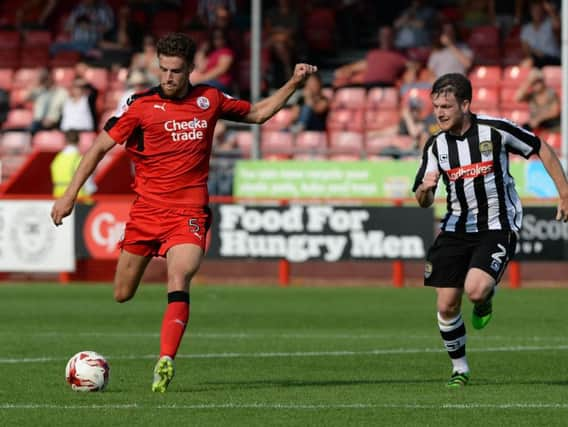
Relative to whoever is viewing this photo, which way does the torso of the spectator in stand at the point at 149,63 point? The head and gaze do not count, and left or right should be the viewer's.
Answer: facing the viewer

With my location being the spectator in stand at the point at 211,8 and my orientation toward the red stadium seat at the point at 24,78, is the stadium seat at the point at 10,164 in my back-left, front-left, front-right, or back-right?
front-left

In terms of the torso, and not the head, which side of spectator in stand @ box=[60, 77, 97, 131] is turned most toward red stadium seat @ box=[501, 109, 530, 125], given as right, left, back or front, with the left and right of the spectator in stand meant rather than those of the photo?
left

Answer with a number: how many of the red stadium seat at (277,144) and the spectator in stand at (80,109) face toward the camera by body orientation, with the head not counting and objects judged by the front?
2

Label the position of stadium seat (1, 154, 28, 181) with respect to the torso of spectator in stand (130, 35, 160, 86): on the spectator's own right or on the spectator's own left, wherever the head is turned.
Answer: on the spectator's own right

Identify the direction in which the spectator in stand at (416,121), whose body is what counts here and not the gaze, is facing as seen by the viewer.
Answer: toward the camera

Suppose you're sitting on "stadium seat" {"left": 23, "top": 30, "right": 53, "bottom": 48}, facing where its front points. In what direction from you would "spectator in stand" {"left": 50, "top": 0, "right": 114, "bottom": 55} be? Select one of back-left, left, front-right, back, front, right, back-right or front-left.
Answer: front-left

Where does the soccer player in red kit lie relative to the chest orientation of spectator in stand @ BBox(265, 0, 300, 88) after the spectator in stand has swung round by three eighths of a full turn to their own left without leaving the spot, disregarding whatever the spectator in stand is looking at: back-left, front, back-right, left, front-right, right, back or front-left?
back-right

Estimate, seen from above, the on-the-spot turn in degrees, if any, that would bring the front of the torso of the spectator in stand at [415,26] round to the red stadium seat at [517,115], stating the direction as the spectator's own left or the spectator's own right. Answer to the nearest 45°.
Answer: approximately 45° to the spectator's own left

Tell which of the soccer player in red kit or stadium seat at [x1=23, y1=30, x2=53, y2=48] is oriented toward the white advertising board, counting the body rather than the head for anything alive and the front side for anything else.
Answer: the stadium seat

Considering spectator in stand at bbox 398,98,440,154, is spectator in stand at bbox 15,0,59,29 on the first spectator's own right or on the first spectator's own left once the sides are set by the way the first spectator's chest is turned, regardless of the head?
on the first spectator's own right
